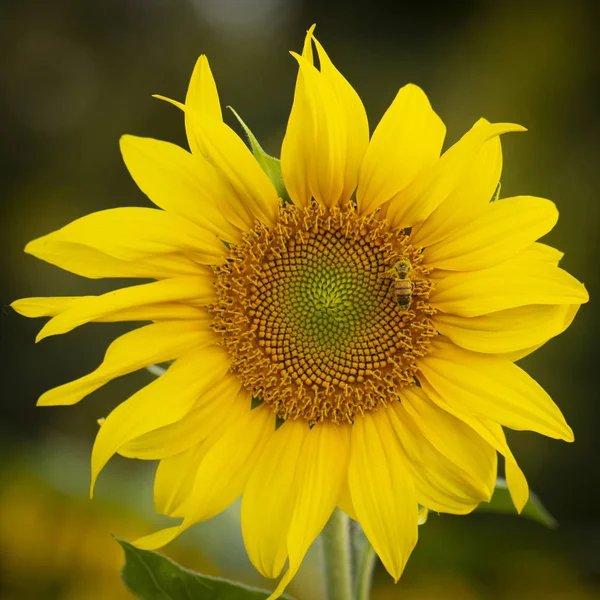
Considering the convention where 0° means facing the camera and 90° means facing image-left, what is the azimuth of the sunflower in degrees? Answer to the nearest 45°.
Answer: approximately 0°
